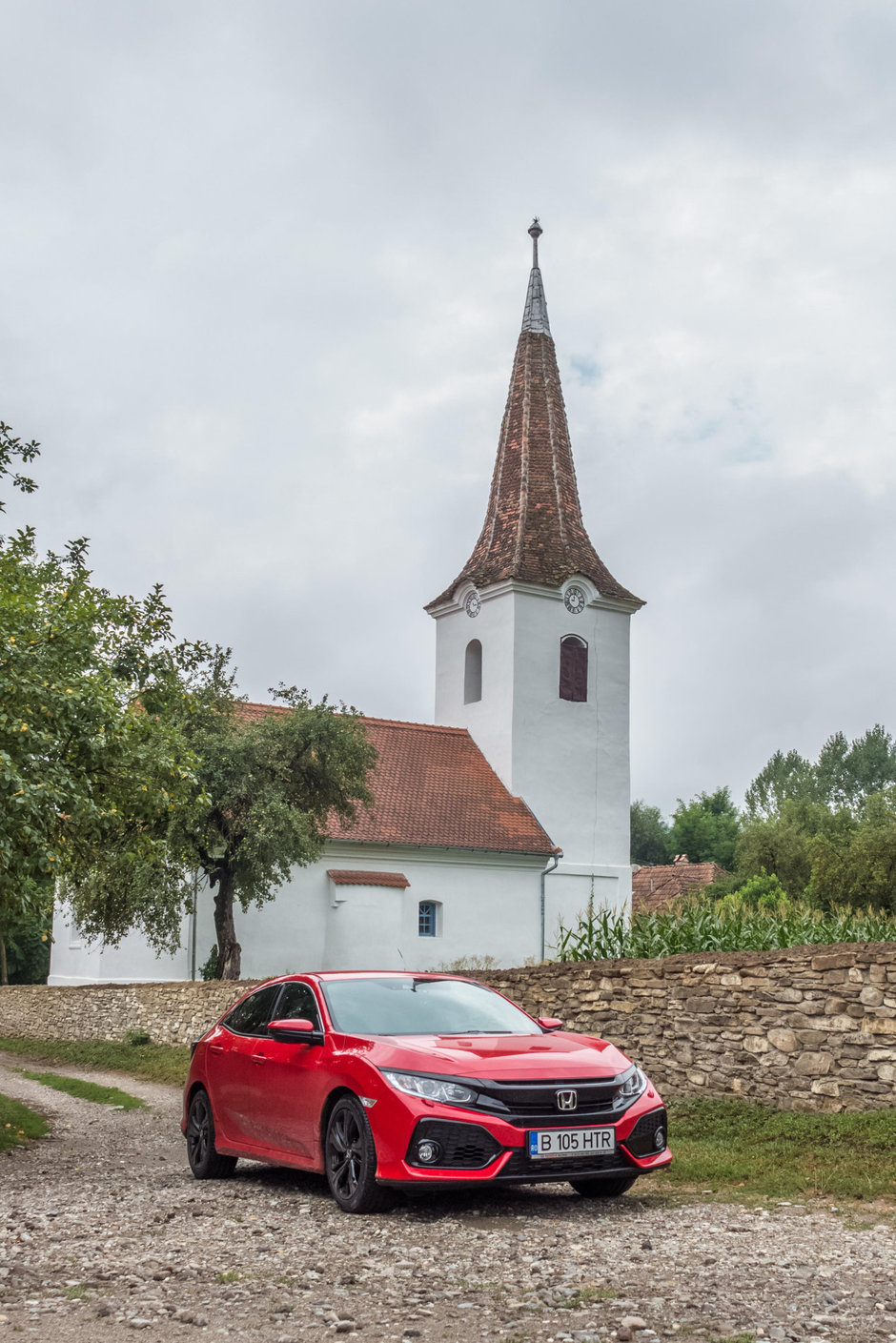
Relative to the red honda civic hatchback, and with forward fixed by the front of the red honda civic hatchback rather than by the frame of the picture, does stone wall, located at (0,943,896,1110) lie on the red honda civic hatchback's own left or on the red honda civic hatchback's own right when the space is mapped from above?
on the red honda civic hatchback's own left

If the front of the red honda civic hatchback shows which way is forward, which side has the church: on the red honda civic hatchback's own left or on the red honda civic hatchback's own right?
on the red honda civic hatchback's own left

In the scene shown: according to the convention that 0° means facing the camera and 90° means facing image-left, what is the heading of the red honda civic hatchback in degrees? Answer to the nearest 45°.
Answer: approximately 315°
